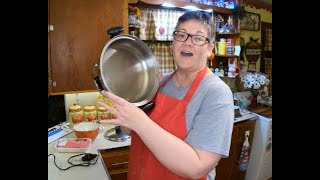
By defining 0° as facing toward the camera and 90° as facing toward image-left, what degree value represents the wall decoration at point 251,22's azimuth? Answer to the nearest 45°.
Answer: approximately 0°

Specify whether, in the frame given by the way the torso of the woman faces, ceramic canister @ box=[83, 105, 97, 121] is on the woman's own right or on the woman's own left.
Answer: on the woman's own right

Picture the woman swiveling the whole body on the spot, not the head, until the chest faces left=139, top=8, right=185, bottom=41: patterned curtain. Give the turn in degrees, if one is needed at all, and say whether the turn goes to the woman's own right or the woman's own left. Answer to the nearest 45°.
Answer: approximately 135° to the woman's own right

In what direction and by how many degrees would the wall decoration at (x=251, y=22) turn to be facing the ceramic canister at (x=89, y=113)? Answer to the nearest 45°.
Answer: approximately 45° to its right

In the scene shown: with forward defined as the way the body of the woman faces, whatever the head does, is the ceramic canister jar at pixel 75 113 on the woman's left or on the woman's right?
on the woman's right

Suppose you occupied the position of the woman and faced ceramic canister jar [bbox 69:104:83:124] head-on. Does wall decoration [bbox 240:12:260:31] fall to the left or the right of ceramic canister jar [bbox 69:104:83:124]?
right

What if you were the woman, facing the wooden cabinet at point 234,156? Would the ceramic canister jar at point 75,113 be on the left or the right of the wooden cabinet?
left

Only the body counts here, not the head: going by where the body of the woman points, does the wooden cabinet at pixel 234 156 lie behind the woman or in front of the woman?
behind
